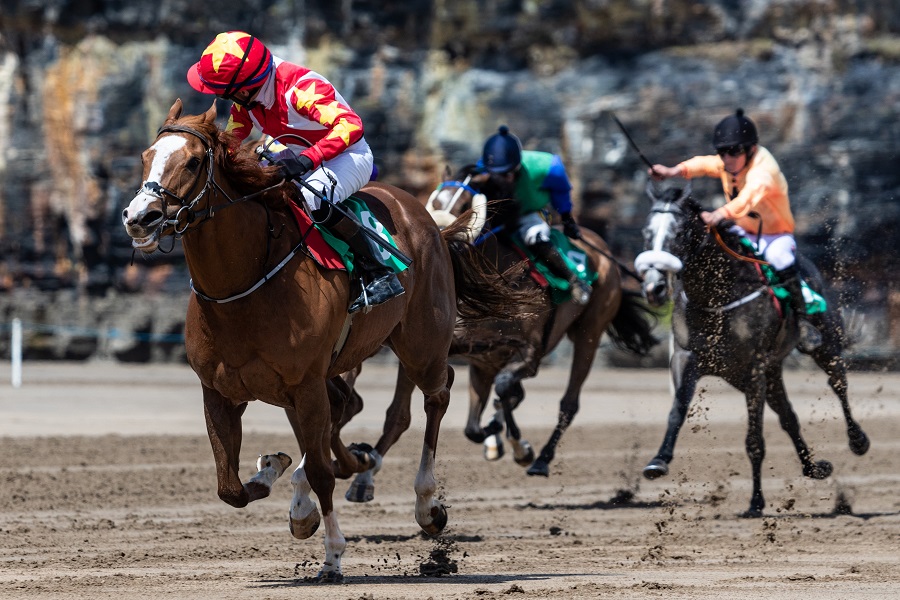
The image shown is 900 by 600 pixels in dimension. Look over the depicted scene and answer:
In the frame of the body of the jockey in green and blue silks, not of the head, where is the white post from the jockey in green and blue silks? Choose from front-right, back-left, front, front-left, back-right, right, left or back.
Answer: right

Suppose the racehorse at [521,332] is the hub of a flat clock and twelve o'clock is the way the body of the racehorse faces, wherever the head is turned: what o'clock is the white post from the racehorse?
The white post is roughly at 3 o'clock from the racehorse.

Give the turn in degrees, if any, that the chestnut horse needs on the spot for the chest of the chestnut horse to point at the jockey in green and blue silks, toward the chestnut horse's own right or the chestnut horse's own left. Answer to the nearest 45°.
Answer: approximately 180°

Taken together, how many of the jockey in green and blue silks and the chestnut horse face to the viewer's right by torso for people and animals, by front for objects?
0

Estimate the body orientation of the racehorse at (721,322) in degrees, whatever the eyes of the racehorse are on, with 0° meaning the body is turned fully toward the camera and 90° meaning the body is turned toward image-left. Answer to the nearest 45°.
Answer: approximately 45°

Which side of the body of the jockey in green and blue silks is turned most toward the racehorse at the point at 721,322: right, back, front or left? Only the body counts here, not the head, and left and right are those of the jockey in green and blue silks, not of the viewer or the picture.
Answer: left

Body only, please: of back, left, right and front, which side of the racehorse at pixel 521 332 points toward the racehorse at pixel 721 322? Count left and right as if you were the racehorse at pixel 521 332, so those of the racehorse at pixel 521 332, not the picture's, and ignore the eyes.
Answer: left

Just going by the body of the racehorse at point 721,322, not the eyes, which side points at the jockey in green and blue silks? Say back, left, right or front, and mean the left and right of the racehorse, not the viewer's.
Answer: right

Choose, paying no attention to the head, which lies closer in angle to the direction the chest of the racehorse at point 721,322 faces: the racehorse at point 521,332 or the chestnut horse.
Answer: the chestnut horse

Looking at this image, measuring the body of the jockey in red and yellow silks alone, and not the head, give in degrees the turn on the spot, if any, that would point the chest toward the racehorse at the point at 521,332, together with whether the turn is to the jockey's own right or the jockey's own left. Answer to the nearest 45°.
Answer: approximately 180°

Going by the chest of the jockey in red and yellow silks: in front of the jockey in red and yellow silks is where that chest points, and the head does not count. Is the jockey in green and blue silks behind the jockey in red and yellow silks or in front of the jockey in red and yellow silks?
behind

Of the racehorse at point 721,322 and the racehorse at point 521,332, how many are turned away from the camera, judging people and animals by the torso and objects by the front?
0

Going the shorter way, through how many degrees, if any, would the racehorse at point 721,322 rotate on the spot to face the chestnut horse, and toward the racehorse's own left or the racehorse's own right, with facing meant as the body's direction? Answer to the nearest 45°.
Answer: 0° — it already faces it
